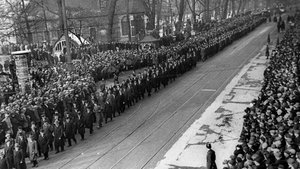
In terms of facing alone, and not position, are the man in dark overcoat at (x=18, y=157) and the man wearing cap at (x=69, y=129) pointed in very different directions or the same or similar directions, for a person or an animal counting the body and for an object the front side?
same or similar directions

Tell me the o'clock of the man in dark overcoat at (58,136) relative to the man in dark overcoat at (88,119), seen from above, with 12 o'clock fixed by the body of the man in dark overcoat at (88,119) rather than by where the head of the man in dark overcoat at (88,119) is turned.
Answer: the man in dark overcoat at (58,136) is roughly at 12 o'clock from the man in dark overcoat at (88,119).

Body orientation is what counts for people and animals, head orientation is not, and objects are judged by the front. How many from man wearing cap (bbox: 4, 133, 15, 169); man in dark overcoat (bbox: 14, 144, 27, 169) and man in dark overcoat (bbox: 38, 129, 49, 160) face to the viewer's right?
0

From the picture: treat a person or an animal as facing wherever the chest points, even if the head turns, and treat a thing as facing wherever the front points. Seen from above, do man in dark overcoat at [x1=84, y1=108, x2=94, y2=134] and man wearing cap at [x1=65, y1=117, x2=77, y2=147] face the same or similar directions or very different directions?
same or similar directions

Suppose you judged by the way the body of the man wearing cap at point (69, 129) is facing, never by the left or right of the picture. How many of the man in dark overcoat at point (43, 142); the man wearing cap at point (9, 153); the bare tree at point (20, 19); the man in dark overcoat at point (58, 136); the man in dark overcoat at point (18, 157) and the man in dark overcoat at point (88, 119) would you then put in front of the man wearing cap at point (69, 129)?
4

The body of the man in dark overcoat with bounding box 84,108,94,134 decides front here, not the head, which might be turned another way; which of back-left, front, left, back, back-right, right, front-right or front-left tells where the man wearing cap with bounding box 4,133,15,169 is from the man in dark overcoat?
front

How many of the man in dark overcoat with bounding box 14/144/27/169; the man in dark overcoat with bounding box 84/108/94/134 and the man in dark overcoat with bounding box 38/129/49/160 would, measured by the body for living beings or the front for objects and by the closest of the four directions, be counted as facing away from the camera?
0

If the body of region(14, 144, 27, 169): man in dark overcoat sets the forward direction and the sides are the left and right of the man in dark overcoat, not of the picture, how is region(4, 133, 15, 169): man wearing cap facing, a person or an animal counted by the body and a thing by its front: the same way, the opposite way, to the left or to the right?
the same way

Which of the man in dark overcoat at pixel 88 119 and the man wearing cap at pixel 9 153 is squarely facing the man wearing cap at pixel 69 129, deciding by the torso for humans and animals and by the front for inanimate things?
the man in dark overcoat

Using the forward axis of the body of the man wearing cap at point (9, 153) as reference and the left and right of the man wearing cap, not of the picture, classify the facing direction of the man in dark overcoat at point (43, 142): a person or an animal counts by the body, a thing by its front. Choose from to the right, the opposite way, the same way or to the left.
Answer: the same way

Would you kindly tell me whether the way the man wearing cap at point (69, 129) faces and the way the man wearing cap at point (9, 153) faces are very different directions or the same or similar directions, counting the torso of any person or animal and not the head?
same or similar directions

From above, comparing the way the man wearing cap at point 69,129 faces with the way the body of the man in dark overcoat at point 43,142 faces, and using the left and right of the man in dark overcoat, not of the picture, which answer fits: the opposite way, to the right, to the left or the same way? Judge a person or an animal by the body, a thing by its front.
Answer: the same way

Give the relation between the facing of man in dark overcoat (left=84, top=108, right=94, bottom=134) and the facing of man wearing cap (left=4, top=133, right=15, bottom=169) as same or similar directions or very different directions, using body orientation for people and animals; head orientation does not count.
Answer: same or similar directions

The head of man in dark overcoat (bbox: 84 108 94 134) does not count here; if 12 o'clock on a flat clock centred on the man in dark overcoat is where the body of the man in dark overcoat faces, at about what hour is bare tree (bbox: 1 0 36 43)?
The bare tree is roughly at 4 o'clock from the man in dark overcoat.

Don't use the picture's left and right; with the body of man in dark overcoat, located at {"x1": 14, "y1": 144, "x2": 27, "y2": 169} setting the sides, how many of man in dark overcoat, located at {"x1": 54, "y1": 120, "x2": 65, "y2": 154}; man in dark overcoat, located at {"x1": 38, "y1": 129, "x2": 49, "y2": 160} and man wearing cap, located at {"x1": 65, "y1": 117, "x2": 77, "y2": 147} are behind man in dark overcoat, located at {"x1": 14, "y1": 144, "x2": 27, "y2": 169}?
3
